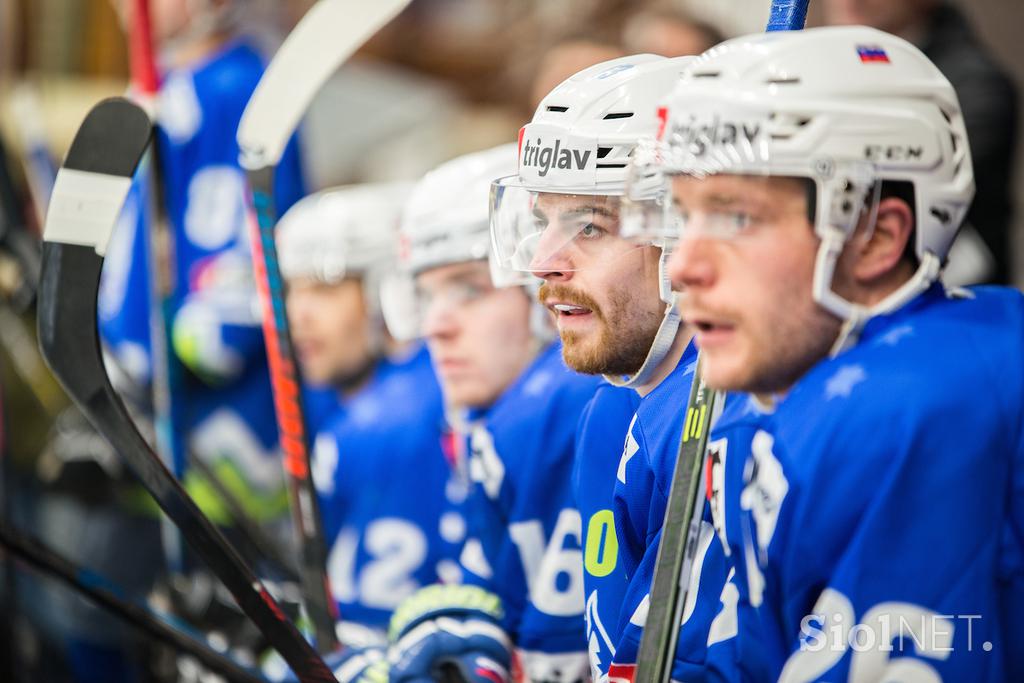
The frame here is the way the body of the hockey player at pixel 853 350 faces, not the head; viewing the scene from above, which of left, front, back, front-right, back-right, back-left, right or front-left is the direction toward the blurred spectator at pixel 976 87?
back-right

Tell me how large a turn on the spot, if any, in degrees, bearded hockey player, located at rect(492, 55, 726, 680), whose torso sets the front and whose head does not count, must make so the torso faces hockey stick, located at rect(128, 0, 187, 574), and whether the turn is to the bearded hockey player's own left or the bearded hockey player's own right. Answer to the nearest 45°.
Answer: approximately 90° to the bearded hockey player's own right

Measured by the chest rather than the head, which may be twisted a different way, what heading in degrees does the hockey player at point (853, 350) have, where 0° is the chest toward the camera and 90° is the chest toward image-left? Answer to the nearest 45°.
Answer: approximately 45°

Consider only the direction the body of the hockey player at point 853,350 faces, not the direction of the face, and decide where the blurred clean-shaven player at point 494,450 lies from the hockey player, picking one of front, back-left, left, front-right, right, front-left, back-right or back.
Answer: right

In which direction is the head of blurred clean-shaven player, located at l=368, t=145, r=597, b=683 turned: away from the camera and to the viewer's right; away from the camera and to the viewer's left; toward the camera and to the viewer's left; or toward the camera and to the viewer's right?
toward the camera and to the viewer's left

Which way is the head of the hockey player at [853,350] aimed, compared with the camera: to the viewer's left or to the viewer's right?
to the viewer's left
